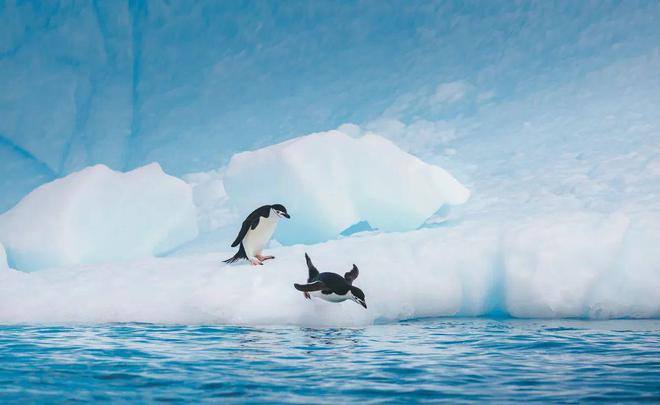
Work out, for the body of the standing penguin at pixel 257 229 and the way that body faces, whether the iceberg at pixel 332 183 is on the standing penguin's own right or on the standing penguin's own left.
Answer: on the standing penguin's own left
